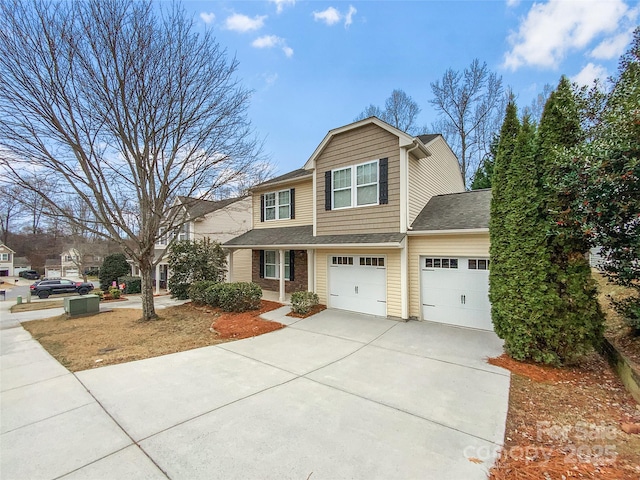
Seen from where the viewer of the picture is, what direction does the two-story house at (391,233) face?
facing the viewer and to the left of the viewer

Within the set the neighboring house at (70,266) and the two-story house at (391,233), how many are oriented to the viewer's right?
0

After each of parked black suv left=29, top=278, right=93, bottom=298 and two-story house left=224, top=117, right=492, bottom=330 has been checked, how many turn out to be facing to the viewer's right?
1

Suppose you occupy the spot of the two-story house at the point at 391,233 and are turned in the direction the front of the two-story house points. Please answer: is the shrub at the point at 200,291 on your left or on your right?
on your right

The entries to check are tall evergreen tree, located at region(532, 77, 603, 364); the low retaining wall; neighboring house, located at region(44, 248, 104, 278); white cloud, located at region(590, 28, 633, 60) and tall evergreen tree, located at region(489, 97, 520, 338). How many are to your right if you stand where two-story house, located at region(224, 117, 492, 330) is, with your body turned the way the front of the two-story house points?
1

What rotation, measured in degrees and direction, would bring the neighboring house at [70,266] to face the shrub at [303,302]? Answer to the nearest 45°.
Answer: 0° — it already faces it

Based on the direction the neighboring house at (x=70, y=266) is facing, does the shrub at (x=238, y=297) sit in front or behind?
in front

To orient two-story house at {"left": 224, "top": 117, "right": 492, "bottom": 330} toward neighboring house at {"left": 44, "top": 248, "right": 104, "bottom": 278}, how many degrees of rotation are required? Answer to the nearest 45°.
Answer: approximately 90° to its right

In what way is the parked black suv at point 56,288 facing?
to the viewer's right

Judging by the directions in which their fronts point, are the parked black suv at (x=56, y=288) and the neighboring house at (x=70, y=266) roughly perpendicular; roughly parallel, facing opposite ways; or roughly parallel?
roughly perpendicular

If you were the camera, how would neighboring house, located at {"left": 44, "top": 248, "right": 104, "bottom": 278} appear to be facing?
facing the viewer
